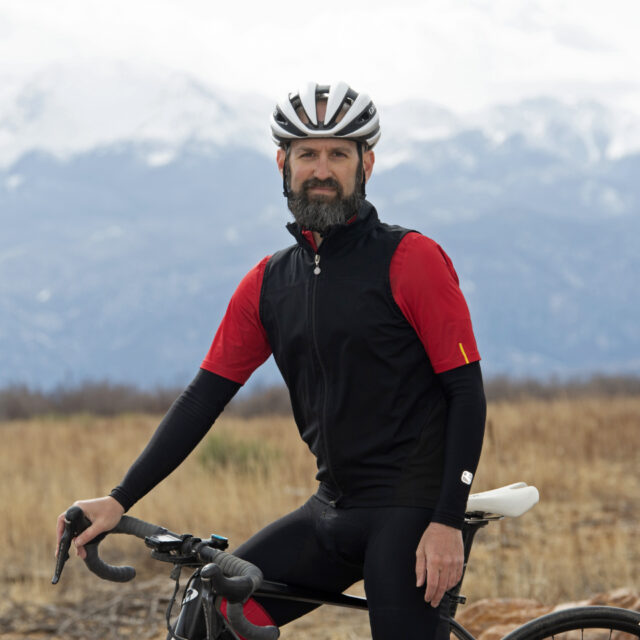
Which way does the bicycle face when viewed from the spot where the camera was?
facing the viewer and to the left of the viewer

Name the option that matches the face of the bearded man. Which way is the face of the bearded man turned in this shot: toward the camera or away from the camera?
toward the camera
